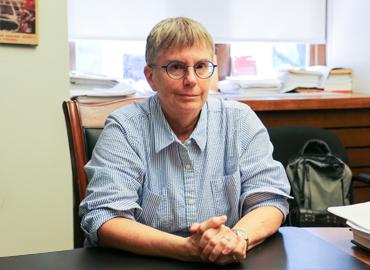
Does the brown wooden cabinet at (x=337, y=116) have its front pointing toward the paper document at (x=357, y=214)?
yes

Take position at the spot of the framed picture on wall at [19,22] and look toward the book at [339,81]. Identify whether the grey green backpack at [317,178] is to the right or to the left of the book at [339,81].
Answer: right

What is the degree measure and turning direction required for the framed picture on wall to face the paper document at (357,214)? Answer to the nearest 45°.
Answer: approximately 45° to its left

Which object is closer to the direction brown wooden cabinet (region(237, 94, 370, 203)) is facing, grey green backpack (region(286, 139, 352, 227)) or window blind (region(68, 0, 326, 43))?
the grey green backpack

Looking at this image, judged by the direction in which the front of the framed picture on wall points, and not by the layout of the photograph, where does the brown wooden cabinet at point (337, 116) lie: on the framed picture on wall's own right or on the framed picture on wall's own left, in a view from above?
on the framed picture on wall's own left

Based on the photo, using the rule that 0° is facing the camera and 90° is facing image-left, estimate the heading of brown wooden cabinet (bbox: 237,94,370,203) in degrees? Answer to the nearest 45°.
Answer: approximately 0°

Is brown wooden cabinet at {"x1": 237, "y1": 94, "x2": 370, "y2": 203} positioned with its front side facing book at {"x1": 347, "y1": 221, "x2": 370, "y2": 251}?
yes

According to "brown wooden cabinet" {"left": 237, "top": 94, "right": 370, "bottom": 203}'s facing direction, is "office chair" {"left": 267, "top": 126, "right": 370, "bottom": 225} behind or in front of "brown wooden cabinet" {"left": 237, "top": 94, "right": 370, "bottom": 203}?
in front
